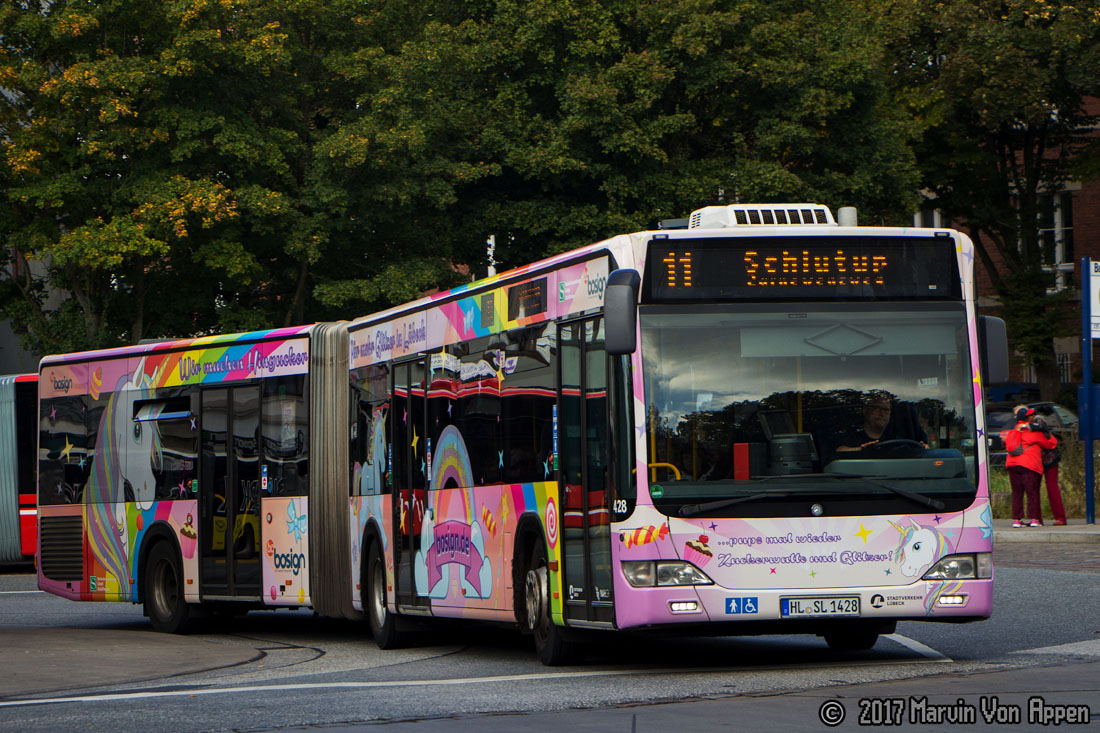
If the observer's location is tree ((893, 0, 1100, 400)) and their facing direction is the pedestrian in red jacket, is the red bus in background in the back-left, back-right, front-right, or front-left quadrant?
front-right

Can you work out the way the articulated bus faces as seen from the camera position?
facing the viewer and to the right of the viewer

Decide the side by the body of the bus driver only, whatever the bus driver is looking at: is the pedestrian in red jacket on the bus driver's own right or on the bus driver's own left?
on the bus driver's own left

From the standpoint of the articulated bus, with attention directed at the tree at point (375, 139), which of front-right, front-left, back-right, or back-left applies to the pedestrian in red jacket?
front-right

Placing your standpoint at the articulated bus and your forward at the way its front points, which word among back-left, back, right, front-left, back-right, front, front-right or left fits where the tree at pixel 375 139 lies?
back-left

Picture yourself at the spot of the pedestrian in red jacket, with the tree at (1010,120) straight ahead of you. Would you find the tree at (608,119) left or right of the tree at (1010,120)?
left

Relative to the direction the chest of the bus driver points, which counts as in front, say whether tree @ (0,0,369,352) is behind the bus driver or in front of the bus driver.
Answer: behind

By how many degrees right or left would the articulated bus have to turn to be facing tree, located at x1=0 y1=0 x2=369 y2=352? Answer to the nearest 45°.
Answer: approximately 135° to its left

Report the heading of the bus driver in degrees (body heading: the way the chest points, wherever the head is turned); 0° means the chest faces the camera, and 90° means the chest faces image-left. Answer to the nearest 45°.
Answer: approximately 315°

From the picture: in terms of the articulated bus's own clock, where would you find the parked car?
The parked car is roughly at 8 o'clock from the articulated bus.

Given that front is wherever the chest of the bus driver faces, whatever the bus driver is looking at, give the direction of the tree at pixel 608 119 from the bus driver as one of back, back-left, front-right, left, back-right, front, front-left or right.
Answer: back-left
